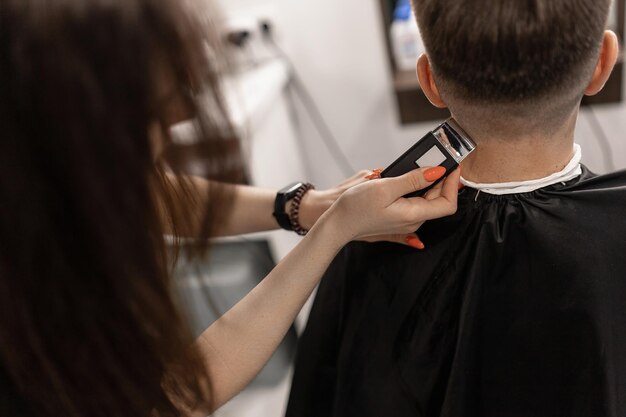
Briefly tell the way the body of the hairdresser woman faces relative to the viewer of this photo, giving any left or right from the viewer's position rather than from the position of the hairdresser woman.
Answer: facing away from the viewer and to the right of the viewer

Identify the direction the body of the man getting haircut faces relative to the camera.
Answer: away from the camera

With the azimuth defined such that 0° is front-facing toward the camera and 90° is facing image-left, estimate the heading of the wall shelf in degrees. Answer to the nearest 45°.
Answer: approximately 0°

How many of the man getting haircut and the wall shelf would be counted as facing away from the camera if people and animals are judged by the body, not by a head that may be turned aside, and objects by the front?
1

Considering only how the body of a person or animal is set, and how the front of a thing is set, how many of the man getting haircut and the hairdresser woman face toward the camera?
0

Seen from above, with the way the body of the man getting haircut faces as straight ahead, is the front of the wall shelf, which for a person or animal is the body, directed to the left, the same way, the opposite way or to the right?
the opposite way

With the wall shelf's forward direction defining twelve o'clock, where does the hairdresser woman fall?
The hairdresser woman is roughly at 12 o'clock from the wall shelf.

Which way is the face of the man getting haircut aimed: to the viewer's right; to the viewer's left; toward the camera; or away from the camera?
away from the camera

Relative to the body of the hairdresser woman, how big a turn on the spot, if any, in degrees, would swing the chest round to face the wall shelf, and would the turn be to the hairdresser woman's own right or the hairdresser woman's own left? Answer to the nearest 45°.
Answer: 0° — they already face it

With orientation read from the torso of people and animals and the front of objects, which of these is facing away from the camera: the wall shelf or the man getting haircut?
the man getting haircut

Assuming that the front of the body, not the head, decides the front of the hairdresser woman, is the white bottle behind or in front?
in front

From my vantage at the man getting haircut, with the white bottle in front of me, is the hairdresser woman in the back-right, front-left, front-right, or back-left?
back-left

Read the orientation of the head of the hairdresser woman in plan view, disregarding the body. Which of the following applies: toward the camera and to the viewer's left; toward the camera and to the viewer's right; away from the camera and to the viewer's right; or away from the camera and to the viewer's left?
away from the camera and to the viewer's right
